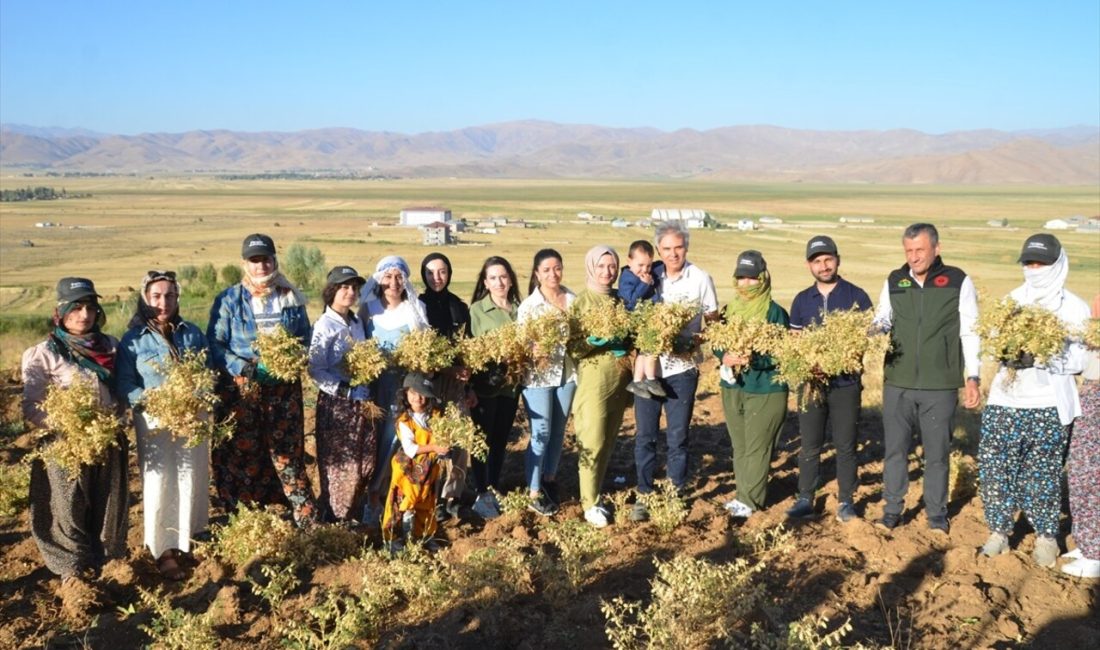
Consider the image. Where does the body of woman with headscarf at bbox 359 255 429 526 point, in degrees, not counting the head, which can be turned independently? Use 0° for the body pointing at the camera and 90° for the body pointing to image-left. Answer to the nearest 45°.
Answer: approximately 0°

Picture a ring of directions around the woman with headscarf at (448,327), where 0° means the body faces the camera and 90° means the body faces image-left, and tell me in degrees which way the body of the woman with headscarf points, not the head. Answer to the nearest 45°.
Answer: approximately 0°

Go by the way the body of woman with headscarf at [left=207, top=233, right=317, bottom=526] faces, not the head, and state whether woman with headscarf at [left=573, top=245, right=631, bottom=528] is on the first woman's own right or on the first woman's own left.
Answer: on the first woman's own left

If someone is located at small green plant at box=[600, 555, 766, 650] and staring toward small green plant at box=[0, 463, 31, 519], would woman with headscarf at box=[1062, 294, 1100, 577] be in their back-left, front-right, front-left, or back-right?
back-right

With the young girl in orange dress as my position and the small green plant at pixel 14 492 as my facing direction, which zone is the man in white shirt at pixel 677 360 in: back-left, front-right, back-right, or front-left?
back-right

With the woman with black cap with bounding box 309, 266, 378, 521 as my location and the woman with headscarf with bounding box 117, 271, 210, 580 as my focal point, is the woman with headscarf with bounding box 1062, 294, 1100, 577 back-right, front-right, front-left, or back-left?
back-left
